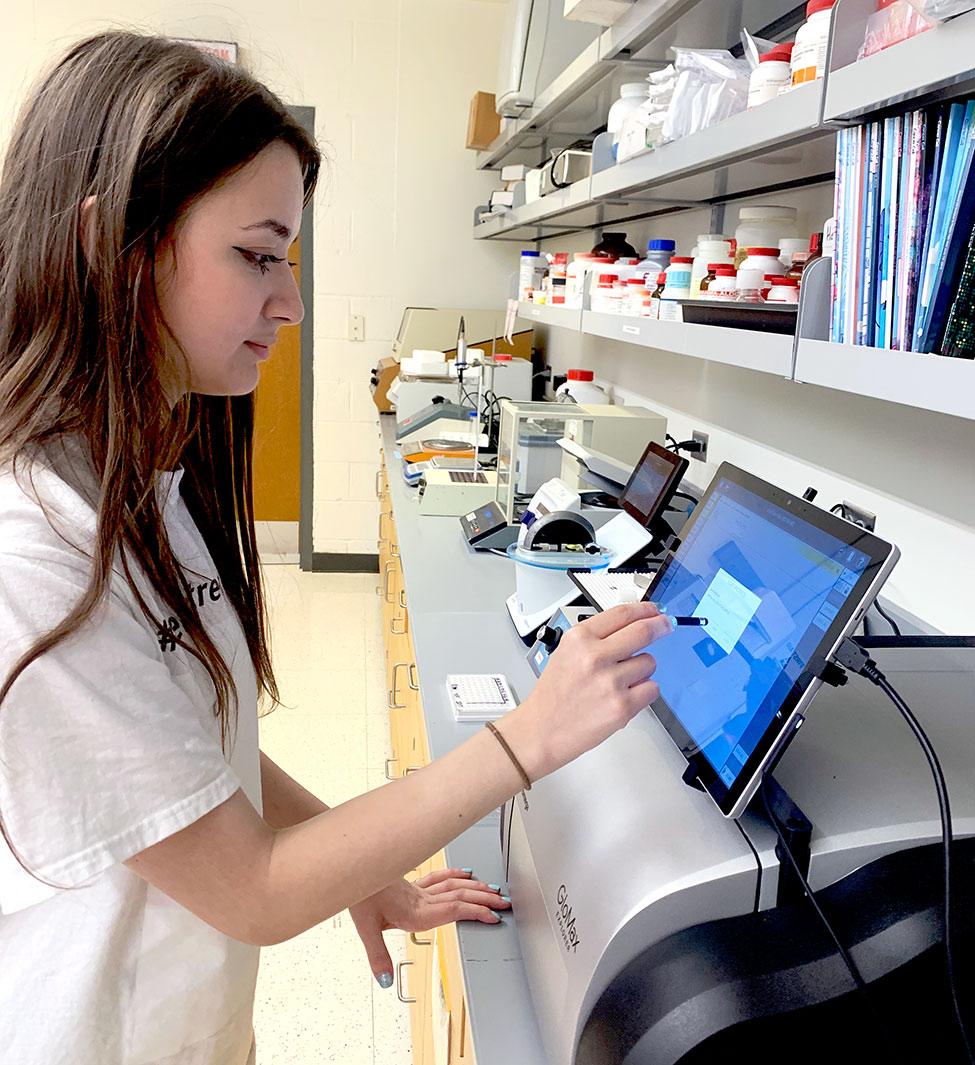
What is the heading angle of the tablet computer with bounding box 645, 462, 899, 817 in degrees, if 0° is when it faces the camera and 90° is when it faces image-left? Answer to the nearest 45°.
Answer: approximately 45°

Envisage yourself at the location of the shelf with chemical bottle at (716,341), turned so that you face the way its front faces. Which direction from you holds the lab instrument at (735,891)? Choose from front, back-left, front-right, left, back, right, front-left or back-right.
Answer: front-left

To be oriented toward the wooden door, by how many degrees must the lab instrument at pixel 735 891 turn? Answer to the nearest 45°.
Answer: approximately 90° to its right

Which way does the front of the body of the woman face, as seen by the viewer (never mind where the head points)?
to the viewer's right

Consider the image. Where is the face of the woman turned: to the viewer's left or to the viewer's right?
to the viewer's right

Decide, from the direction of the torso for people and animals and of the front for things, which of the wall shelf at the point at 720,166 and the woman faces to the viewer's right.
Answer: the woman

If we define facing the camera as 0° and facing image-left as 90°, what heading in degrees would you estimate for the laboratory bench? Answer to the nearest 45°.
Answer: approximately 90°

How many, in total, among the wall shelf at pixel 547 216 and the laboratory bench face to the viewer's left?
2

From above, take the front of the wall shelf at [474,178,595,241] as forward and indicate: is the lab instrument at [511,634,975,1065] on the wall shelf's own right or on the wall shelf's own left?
on the wall shelf's own left

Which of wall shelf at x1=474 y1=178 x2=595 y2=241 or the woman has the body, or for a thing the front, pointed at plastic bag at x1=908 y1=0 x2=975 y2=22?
the woman
